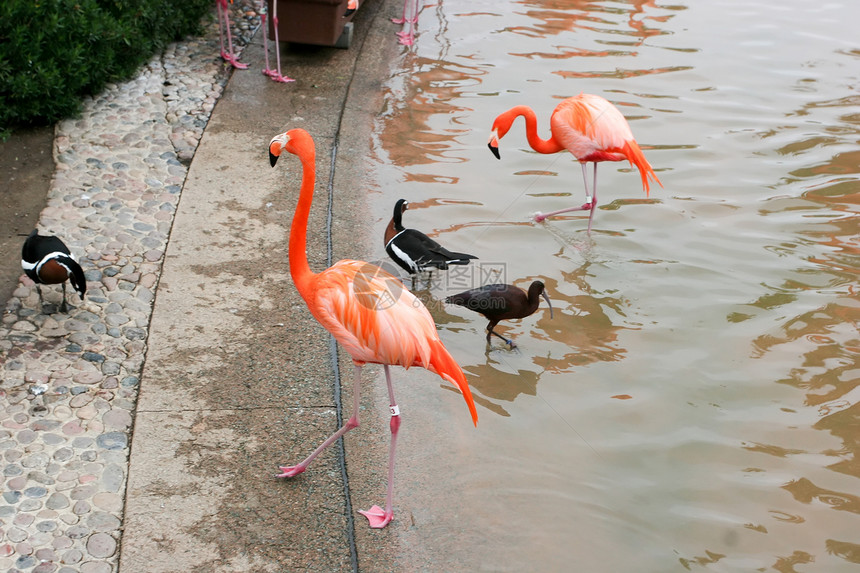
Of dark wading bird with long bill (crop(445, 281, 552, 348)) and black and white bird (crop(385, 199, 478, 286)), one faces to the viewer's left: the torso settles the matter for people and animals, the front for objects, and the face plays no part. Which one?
black and white bird (crop(385, 199, 478, 286))

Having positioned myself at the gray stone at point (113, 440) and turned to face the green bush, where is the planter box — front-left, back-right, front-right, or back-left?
front-right

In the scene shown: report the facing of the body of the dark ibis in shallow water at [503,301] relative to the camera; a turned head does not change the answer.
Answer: to the viewer's right

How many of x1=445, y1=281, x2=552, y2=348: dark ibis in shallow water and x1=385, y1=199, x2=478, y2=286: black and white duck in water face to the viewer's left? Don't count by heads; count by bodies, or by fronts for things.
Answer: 1

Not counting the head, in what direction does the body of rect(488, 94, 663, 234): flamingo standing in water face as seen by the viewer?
to the viewer's left

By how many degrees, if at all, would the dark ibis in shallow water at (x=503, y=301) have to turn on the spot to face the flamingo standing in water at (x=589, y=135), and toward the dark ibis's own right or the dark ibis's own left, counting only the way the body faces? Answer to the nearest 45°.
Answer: approximately 90° to the dark ibis's own left

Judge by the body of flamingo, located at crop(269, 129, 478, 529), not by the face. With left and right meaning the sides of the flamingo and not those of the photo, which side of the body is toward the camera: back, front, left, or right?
left

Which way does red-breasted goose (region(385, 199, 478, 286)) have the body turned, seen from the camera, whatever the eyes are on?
to the viewer's left

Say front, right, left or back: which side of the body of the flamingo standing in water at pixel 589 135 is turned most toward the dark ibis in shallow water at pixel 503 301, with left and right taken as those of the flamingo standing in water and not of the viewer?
left

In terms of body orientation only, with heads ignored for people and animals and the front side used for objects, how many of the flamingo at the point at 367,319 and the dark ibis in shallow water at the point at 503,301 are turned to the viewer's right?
1

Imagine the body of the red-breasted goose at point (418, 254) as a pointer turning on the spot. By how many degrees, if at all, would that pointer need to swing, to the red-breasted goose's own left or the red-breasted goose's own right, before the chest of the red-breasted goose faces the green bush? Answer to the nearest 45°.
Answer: approximately 45° to the red-breasted goose's own right

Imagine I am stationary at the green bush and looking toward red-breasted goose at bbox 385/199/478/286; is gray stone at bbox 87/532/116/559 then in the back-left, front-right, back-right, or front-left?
front-right

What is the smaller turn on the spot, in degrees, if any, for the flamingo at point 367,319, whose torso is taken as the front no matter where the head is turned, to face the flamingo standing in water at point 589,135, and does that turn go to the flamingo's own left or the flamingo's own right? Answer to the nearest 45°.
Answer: approximately 135° to the flamingo's own right

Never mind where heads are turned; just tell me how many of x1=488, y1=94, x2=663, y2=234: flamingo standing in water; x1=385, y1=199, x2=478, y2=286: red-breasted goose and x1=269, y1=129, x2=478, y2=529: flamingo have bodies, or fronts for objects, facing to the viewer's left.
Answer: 3

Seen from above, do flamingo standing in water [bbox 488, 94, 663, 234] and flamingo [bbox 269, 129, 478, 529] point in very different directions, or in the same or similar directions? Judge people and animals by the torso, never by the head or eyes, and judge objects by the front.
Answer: same or similar directions
